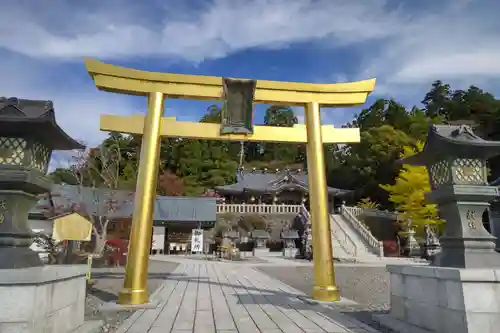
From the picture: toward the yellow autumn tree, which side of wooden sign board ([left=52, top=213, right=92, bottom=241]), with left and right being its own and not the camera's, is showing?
left

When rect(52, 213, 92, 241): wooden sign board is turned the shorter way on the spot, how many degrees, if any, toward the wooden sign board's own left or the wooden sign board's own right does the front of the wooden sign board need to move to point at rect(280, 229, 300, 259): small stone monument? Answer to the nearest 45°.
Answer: approximately 135° to the wooden sign board's own left

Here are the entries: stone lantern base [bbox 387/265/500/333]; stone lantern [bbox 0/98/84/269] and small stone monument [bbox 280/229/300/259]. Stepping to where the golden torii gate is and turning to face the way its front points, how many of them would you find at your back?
1

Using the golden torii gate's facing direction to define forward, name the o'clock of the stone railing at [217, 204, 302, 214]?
The stone railing is roughly at 6 o'clock from the golden torii gate.

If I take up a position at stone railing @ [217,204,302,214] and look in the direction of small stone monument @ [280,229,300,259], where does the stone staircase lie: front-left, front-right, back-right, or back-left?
front-left

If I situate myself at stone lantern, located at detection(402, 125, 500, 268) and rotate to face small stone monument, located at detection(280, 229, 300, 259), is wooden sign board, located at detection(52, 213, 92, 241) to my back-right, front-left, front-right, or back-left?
front-left

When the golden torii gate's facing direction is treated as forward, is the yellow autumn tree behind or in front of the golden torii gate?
behind

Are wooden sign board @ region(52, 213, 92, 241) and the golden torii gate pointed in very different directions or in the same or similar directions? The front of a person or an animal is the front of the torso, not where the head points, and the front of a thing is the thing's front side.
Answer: same or similar directions

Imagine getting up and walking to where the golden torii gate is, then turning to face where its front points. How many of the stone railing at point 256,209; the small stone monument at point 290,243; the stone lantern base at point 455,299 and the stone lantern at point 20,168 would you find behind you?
2

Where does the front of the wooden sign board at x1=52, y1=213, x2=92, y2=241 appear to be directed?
toward the camera

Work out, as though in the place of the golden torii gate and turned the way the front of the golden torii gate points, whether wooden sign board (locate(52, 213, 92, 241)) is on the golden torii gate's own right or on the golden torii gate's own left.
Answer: on the golden torii gate's own right

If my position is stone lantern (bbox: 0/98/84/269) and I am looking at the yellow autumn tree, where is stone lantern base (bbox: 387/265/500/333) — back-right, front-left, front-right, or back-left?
front-right

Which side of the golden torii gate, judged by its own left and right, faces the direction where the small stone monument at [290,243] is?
back

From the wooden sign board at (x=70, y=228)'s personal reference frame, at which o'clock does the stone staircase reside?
The stone staircase is roughly at 8 o'clock from the wooden sign board.

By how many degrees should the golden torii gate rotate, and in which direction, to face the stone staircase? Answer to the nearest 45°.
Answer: approximately 135° to its left

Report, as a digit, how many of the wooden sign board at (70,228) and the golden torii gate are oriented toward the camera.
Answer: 2

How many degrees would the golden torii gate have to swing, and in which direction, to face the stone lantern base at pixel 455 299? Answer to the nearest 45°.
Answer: approximately 45° to its left

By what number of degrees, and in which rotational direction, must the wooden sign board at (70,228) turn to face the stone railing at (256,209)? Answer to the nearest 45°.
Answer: approximately 135° to its left

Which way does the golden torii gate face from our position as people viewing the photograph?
facing the viewer

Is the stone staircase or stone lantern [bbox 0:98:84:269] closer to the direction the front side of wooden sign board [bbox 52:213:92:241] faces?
the stone lantern
